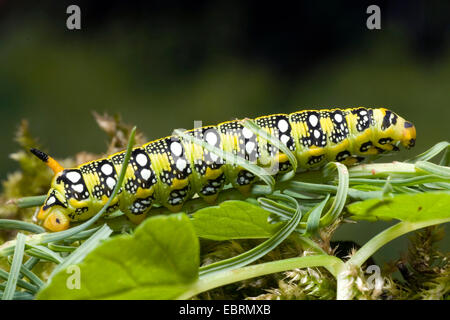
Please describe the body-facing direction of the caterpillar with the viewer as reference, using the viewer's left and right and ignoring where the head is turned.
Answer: facing to the right of the viewer
